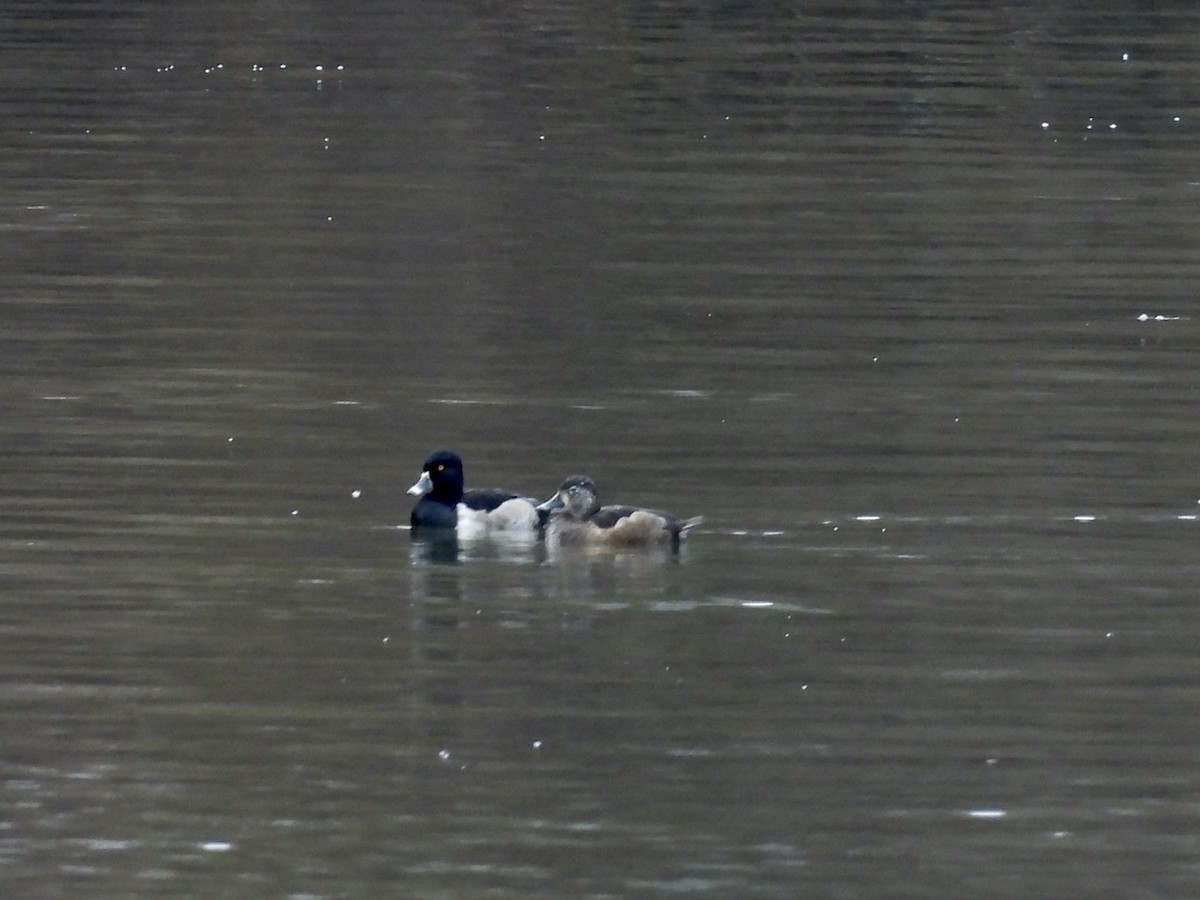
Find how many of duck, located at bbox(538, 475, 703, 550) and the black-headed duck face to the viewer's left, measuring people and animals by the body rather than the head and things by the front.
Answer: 2

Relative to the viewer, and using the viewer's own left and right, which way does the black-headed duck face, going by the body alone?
facing to the left of the viewer

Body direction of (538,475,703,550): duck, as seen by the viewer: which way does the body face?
to the viewer's left

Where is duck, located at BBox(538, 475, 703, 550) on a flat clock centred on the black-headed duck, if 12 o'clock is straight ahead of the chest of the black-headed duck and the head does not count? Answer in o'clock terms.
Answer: The duck is roughly at 7 o'clock from the black-headed duck.
